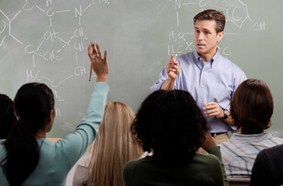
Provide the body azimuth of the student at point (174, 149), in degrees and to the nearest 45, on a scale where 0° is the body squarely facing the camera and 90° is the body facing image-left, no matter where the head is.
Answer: approximately 180°

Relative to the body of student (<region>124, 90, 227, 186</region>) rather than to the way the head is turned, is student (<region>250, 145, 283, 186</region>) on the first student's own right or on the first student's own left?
on the first student's own right

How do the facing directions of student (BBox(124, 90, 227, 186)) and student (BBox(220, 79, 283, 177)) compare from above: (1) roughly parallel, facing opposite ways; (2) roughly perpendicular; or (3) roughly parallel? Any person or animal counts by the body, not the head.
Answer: roughly parallel

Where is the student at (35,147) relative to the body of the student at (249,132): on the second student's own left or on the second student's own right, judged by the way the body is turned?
on the second student's own left

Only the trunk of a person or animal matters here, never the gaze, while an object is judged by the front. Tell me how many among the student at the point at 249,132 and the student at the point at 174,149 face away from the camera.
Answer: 2

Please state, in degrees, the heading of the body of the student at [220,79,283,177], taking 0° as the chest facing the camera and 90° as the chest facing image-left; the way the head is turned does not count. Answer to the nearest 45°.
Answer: approximately 180°

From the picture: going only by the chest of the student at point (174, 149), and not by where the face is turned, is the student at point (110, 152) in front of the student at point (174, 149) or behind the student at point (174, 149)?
in front

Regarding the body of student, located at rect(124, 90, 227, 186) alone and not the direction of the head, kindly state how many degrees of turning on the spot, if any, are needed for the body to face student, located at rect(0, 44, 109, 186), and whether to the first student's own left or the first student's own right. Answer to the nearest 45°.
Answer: approximately 90° to the first student's own left

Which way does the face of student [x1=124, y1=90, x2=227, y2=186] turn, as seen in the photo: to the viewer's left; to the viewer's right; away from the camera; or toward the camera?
away from the camera

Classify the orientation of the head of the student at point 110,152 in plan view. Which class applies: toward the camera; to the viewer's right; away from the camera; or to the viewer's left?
away from the camera
